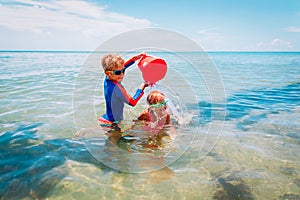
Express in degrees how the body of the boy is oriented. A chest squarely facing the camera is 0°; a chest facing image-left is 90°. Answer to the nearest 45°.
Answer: approximately 270°
